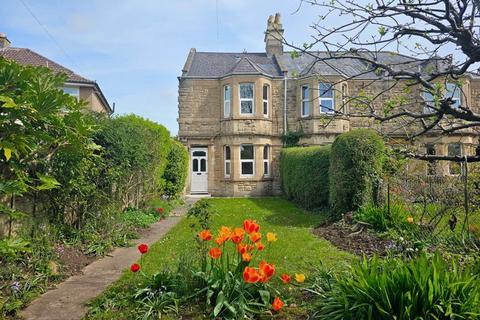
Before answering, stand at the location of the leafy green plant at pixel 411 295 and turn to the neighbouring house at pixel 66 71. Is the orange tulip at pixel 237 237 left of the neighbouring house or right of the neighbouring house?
left

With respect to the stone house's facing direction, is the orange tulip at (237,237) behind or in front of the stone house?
in front

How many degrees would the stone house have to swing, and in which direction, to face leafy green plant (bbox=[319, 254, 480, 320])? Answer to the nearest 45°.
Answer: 0° — it already faces it

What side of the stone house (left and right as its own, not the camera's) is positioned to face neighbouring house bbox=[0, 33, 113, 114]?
right

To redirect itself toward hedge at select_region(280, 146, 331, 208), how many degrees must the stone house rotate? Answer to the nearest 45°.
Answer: approximately 45° to its left

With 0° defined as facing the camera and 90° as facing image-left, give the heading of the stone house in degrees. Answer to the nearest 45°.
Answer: approximately 0°

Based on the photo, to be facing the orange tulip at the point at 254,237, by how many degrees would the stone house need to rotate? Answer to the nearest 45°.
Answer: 0° — it already faces it

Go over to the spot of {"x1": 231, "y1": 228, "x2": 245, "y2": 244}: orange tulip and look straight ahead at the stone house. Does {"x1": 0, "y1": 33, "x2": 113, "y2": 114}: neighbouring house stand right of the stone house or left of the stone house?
left
